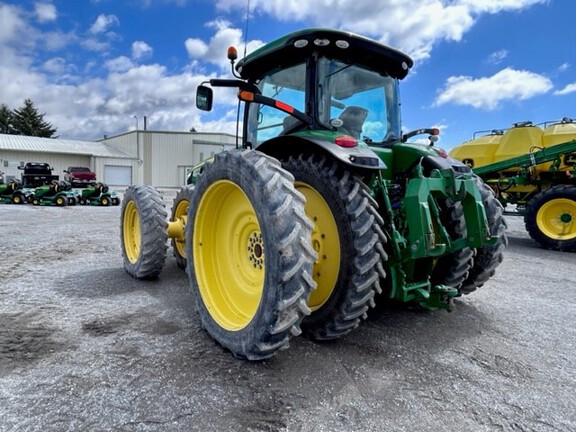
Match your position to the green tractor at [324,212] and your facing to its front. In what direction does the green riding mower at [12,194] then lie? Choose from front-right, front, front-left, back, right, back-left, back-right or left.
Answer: front

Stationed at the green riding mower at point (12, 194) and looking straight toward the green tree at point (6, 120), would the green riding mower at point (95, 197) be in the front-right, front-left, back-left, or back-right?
back-right

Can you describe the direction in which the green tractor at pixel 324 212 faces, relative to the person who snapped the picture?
facing away from the viewer and to the left of the viewer

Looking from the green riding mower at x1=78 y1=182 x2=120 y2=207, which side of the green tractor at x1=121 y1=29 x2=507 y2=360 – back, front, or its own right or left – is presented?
front

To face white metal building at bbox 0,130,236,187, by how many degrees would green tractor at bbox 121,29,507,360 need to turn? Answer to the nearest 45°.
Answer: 0° — it already faces it

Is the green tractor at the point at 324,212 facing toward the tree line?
yes

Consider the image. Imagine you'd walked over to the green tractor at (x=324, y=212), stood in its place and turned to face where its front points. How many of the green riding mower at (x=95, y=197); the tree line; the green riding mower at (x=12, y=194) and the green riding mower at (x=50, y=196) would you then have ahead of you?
4

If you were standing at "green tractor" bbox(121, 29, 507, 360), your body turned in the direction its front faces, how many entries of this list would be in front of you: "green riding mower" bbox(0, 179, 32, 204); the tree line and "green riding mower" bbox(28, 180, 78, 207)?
3

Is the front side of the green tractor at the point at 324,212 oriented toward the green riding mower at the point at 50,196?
yes

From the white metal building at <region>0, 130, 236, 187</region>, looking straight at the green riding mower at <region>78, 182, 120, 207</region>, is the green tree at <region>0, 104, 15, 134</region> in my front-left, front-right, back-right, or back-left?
back-right

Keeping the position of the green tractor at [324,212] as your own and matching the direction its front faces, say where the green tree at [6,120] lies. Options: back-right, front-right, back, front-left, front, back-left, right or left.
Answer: front

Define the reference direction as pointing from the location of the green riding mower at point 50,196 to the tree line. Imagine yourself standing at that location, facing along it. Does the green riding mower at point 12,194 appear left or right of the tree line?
left
